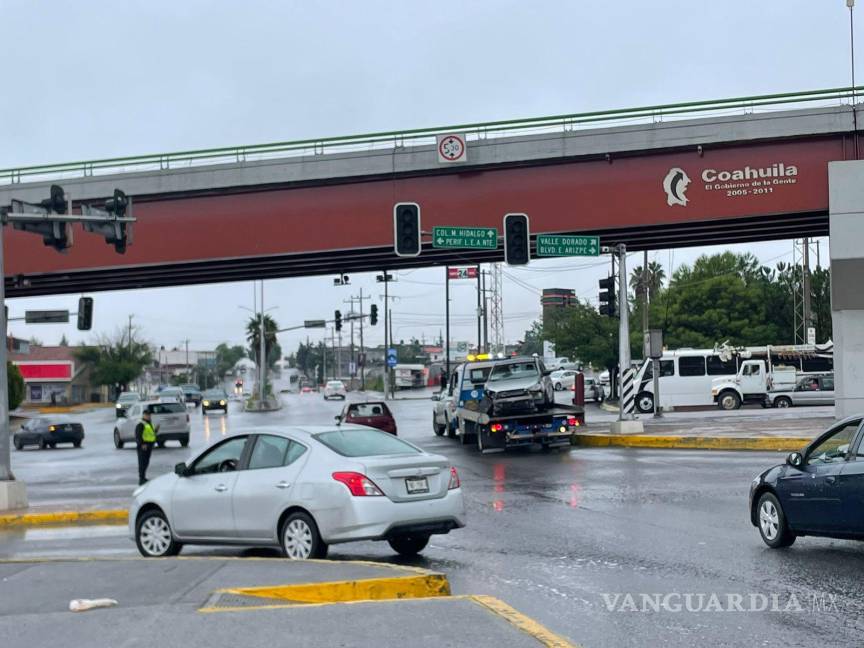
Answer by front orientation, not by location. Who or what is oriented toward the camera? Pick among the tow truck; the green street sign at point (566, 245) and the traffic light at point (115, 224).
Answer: the green street sign

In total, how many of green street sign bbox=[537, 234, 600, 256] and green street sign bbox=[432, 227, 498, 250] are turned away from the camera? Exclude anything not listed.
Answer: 0

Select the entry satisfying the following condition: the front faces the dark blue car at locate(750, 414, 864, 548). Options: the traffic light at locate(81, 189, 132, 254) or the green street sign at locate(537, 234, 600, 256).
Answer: the green street sign

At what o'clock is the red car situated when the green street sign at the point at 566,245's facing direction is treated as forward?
The red car is roughly at 4 o'clock from the green street sign.

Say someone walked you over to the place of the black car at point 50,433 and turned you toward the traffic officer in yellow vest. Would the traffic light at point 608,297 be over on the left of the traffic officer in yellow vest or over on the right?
left

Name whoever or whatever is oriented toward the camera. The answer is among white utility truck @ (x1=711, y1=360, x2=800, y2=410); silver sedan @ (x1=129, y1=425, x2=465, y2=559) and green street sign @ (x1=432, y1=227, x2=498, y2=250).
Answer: the green street sign

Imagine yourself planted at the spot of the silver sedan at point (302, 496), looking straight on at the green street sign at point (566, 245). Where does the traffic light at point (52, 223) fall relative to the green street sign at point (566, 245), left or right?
left

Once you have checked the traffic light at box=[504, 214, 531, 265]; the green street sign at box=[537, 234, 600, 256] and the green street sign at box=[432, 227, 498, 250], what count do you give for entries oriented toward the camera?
3
